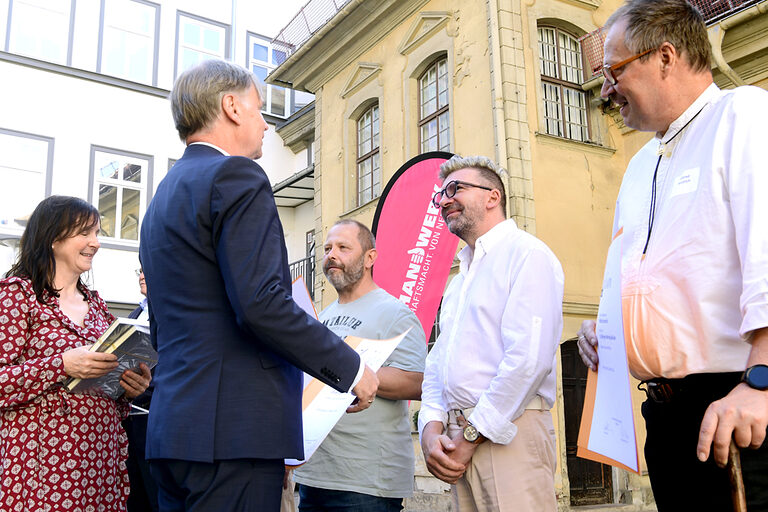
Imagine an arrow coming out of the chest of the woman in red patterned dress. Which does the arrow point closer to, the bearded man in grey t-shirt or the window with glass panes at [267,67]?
the bearded man in grey t-shirt

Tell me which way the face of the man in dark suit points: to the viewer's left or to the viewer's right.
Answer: to the viewer's right

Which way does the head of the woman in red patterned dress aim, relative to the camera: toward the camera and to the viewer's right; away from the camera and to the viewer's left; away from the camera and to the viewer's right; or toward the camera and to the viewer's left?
toward the camera and to the viewer's right

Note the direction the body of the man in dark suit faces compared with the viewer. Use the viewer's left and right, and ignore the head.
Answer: facing away from the viewer and to the right of the viewer

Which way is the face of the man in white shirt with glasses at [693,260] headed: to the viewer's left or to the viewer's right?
to the viewer's left

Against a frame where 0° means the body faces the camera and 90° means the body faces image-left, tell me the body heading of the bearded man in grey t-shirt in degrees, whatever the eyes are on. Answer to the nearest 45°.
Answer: approximately 45°

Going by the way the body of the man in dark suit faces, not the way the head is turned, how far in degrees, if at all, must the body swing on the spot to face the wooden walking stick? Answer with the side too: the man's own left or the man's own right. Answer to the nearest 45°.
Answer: approximately 90° to the man's own right

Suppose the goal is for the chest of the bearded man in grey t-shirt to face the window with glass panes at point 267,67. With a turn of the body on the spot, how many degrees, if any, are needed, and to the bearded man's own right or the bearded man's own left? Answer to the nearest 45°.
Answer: approximately 135° to the bearded man's own right

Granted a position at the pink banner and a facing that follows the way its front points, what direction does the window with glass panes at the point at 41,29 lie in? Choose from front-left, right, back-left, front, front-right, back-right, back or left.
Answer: back-right

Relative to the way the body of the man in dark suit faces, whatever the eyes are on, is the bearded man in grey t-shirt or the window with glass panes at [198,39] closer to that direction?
the bearded man in grey t-shirt

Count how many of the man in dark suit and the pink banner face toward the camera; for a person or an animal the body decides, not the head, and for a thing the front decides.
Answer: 1

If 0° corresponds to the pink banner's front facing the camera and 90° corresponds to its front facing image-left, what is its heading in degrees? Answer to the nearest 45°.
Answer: approximately 0°
